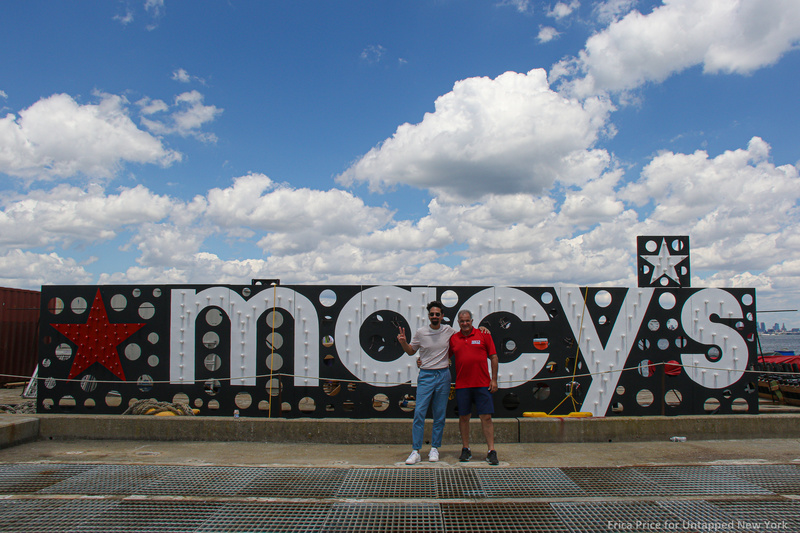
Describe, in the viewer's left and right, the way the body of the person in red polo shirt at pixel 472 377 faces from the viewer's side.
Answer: facing the viewer

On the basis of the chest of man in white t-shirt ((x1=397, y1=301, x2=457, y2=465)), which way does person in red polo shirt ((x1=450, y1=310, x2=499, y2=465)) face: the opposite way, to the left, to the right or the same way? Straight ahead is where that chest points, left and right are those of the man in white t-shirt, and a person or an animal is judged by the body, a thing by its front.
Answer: the same way

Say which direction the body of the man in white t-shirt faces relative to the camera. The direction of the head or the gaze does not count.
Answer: toward the camera

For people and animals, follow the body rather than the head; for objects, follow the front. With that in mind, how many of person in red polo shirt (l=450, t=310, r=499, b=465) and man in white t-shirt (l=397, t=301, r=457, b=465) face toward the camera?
2

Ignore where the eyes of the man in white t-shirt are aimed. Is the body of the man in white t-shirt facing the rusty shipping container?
no

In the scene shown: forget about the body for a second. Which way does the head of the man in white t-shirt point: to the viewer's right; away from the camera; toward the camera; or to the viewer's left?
toward the camera

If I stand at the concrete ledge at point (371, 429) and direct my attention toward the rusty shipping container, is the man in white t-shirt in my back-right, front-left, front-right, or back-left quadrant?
back-left

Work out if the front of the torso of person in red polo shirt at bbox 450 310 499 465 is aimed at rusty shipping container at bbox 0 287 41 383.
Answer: no

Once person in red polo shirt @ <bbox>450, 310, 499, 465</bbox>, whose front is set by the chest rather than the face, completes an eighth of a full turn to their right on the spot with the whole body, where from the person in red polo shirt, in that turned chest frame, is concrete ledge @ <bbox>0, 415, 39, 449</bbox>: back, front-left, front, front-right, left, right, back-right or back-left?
front-right

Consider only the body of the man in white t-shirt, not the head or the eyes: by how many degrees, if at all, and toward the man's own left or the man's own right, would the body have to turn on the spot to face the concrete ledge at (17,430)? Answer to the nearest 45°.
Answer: approximately 90° to the man's own right
